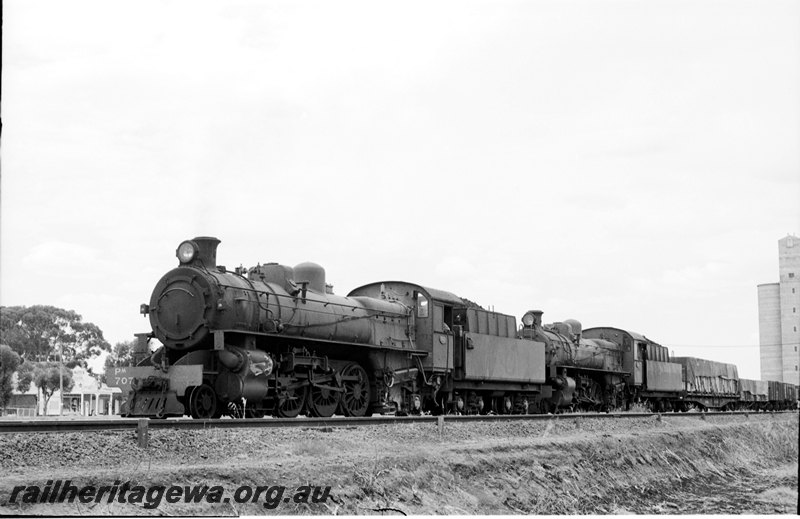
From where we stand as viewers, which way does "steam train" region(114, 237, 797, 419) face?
facing the viewer and to the left of the viewer
